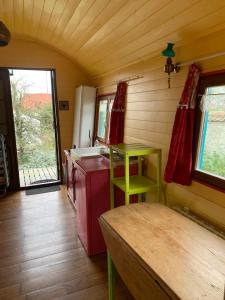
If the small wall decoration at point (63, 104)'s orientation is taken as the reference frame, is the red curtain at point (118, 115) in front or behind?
in front

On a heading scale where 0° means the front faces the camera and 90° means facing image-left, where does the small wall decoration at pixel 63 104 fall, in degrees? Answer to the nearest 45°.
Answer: approximately 0°

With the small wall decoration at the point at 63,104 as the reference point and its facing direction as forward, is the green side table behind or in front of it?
in front

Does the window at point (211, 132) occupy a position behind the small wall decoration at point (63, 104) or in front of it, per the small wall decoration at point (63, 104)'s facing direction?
in front

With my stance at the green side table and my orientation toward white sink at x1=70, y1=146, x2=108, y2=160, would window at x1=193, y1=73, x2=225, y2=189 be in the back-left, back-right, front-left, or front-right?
back-right

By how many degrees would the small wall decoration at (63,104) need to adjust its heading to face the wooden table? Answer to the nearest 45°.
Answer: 0° — it already faces it

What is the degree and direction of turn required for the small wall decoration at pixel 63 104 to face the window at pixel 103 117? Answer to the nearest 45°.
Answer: approximately 45° to its left
